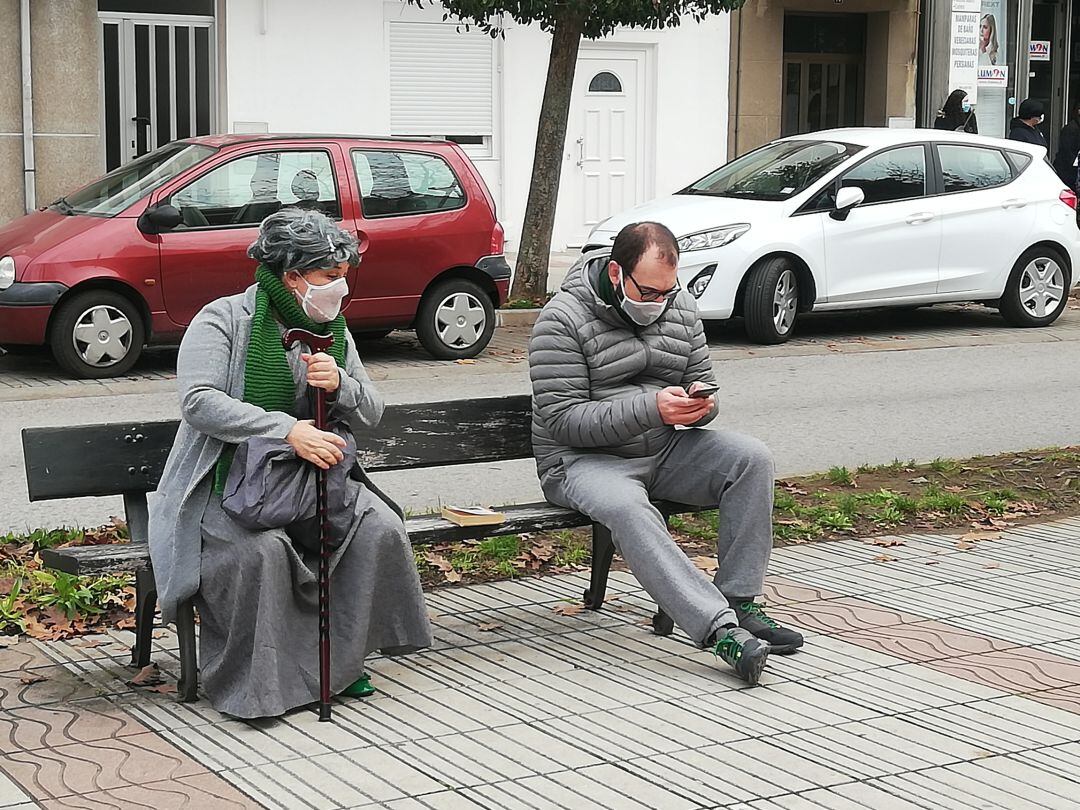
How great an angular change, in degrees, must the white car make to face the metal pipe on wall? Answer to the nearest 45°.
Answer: approximately 45° to its right

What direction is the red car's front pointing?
to the viewer's left

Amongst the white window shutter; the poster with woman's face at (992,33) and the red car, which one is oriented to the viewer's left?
the red car

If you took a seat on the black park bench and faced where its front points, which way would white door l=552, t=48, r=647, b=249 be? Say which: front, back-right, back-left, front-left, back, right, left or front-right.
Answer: back-left

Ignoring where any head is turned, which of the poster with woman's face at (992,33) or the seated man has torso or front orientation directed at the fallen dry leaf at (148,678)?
the poster with woman's face

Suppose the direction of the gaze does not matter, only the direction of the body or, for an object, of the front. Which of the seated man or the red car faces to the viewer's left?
the red car

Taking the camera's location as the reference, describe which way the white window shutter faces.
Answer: facing the viewer

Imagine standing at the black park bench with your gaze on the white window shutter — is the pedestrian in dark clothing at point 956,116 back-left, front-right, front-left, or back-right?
front-right

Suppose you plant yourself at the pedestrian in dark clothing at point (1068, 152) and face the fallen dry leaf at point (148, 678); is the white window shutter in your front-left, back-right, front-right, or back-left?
front-right

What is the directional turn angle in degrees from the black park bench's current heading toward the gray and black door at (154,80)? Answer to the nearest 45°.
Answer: approximately 135° to its left

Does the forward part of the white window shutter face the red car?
yes

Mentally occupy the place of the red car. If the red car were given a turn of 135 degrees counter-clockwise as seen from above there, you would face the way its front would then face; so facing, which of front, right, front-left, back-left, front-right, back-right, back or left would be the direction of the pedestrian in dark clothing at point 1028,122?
left

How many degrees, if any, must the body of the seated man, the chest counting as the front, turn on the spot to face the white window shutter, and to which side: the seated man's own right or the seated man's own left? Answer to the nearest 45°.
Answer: approximately 135° to the seated man's own left

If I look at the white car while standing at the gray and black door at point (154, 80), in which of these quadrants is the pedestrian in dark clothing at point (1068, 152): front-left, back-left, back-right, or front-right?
front-left

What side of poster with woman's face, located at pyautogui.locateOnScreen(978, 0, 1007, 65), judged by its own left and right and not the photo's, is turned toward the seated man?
front

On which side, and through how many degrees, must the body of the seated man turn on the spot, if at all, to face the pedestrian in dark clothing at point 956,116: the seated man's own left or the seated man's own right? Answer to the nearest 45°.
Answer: approximately 135° to the seated man's own left

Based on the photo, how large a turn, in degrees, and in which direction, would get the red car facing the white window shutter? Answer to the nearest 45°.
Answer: approximately 90° to its right

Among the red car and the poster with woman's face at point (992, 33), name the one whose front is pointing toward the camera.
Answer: the poster with woman's face
